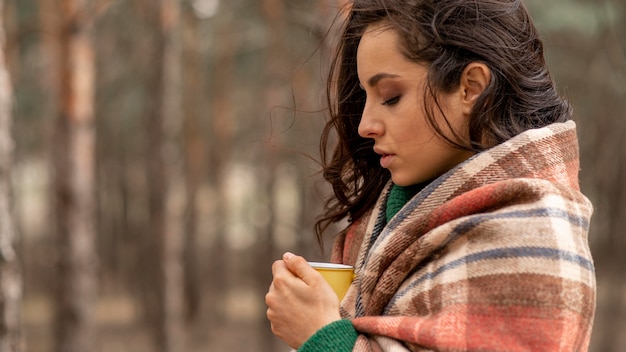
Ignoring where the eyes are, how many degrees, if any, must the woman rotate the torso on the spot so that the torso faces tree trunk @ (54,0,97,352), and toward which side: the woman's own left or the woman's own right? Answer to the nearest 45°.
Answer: approximately 45° to the woman's own right

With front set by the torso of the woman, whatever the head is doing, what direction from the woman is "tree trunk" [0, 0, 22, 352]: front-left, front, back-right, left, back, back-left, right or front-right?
front-right

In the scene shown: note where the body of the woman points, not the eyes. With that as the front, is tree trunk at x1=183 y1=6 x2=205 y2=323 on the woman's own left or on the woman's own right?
on the woman's own right

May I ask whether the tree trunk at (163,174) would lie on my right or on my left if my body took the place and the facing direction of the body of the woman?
on my right

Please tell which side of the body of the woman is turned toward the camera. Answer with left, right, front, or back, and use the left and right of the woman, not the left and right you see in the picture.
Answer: left

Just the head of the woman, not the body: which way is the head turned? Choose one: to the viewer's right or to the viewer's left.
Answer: to the viewer's left
